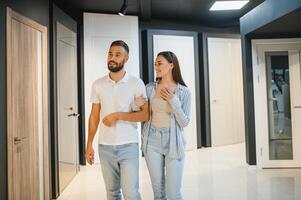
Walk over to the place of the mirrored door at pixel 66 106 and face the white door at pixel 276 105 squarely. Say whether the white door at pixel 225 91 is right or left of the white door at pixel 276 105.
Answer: left

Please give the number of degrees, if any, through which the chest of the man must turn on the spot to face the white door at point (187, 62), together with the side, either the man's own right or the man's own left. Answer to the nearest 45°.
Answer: approximately 180°

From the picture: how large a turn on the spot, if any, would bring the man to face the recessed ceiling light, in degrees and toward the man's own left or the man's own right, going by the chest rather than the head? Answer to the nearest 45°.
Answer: approximately 135° to the man's own left

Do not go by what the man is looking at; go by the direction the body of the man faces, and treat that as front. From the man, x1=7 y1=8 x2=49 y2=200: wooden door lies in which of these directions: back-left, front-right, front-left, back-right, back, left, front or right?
back-right

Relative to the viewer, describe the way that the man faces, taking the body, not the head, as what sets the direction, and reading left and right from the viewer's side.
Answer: facing the viewer

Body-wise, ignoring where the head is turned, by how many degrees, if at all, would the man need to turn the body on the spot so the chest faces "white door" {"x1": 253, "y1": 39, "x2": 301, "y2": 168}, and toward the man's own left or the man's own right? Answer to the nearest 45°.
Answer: approximately 135° to the man's own left

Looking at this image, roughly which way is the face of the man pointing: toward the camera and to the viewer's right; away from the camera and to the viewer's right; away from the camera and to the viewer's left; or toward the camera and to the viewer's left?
toward the camera and to the viewer's left

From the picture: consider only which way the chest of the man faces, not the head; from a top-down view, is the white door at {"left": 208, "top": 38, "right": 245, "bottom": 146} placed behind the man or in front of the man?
behind
